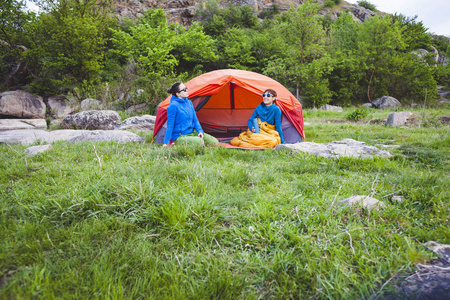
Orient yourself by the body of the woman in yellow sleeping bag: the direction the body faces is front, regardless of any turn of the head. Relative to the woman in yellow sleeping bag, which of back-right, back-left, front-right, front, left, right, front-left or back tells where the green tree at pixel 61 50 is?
right

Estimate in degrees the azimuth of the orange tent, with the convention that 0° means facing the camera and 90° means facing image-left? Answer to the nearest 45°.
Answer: approximately 0°

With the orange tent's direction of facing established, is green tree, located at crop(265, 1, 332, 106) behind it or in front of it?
behind

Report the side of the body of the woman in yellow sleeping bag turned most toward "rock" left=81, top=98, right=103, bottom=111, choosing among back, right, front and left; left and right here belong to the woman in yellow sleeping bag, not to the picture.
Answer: right

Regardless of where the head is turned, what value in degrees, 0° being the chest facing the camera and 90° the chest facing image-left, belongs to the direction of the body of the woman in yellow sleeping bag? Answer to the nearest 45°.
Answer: approximately 45°

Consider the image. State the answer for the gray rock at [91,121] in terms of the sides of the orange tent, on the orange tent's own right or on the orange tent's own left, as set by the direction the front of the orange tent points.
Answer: on the orange tent's own right

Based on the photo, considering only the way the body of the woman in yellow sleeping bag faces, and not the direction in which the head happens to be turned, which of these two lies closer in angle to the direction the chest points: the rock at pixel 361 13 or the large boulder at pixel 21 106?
the large boulder
